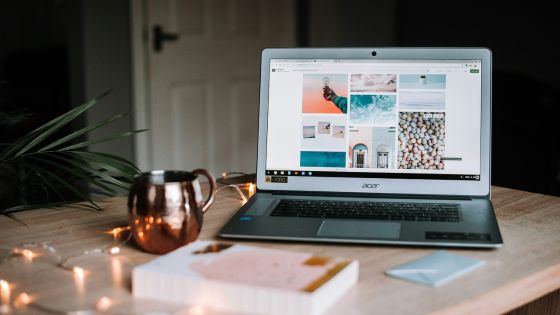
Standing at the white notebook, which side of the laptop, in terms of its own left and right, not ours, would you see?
front

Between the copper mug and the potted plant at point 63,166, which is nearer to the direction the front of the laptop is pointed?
the copper mug

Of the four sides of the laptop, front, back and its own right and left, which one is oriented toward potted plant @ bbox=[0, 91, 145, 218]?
right

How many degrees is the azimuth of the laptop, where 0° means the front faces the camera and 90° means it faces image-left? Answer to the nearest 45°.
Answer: approximately 0°

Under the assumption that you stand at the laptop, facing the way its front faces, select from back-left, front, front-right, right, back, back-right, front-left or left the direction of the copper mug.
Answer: front-right
